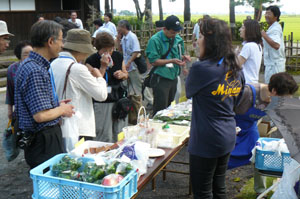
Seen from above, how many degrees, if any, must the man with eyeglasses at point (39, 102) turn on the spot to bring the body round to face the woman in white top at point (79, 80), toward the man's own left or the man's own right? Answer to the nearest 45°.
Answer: approximately 45° to the man's own left

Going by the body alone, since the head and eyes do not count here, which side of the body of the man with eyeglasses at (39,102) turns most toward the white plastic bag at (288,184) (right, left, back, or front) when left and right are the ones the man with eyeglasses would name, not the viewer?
front

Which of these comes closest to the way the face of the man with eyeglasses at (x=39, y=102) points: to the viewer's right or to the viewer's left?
to the viewer's right

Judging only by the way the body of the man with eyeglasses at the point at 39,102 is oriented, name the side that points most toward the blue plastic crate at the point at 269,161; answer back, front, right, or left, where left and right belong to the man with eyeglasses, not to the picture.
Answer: front

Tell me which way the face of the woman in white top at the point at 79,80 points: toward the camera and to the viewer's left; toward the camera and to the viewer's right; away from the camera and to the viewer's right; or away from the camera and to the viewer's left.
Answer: away from the camera and to the viewer's right

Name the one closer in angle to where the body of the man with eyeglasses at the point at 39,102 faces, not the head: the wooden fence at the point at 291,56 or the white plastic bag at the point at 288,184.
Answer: the white plastic bag

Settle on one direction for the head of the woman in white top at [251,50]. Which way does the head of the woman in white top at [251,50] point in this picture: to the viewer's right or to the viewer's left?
to the viewer's left

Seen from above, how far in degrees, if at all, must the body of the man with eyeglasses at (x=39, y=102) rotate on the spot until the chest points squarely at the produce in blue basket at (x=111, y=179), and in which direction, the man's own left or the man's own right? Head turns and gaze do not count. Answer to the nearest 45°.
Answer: approximately 45° to the man's own right

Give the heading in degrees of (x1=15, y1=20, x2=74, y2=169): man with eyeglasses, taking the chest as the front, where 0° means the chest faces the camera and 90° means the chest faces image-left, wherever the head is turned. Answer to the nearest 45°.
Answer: approximately 270°
